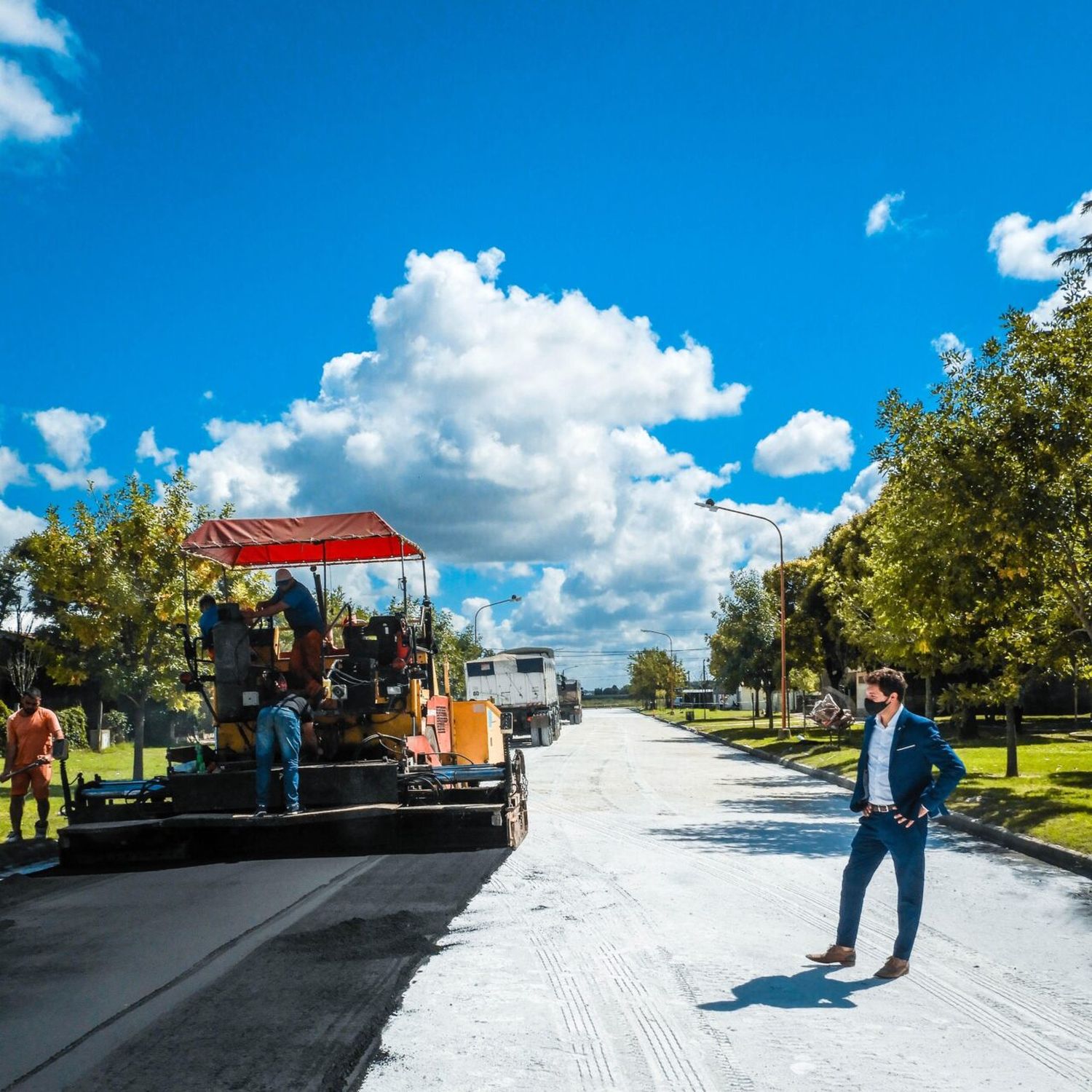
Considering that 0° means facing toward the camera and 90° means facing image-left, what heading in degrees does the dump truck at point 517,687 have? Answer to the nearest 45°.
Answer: approximately 180°

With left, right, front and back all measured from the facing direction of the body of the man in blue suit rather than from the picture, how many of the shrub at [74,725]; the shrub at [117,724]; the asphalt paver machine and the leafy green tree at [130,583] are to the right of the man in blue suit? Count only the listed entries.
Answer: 4

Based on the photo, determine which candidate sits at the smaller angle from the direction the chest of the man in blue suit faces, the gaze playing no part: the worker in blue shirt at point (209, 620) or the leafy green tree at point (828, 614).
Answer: the worker in blue shirt

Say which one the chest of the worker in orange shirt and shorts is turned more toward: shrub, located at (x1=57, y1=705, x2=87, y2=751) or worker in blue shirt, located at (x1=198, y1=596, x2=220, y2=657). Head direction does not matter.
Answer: the worker in blue shirt

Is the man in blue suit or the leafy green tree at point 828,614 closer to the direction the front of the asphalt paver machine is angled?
the leafy green tree

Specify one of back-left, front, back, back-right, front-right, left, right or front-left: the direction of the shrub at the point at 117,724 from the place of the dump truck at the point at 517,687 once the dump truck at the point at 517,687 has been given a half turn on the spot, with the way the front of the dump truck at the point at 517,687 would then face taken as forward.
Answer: right

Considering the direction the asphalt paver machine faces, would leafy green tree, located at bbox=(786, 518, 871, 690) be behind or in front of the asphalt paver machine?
in front

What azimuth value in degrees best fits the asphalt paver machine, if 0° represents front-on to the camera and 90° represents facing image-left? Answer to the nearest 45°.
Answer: approximately 180°

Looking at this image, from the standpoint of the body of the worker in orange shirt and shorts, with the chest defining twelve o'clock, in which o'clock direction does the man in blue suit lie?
The man in blue suit is roughly at 11 o'clock from the worker in orange shirt and shorts.

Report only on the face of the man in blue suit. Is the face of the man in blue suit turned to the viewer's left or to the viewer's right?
to the viewer's left

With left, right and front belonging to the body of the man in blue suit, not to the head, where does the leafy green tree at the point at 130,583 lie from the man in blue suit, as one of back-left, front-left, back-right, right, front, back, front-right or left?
right

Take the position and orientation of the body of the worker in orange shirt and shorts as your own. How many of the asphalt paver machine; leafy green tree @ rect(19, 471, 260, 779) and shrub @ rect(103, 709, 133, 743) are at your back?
2

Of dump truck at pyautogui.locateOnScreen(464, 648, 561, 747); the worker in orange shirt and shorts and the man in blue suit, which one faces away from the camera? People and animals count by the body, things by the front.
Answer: the dump truck

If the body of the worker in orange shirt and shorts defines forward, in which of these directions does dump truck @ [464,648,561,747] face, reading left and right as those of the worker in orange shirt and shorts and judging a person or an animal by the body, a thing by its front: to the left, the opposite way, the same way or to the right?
the opposite way

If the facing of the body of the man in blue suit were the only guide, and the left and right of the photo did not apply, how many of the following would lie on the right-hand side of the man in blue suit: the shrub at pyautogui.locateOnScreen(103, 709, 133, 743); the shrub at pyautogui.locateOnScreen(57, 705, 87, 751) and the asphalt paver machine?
3

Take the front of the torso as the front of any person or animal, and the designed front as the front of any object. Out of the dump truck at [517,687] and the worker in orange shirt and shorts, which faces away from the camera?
the dump truck

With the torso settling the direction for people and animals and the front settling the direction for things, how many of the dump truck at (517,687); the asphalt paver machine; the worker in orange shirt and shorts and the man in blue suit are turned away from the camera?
2

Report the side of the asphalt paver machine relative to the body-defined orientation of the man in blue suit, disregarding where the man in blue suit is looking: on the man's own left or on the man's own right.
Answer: on the man's own right
